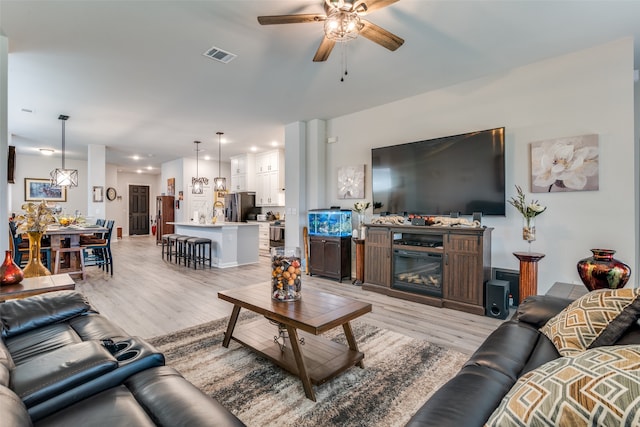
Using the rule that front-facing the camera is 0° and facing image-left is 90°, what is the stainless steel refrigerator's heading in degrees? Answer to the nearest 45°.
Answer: approximately 45°

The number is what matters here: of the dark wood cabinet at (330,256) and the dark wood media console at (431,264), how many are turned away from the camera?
0

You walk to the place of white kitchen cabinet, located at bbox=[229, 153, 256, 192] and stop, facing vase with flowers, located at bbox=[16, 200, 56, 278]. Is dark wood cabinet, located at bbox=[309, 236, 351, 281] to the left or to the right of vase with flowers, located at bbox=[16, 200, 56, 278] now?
left

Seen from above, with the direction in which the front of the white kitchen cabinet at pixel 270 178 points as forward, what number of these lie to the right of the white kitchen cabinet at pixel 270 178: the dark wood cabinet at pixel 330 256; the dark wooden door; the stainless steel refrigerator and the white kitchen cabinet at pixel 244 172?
3

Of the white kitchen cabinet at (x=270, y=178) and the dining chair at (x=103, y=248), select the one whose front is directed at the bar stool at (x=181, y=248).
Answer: the white kitchen cabinet

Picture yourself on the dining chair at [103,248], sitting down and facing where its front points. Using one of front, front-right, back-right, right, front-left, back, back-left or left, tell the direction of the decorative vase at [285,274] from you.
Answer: left

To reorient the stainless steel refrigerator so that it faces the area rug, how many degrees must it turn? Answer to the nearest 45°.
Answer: approximately 45° to its left

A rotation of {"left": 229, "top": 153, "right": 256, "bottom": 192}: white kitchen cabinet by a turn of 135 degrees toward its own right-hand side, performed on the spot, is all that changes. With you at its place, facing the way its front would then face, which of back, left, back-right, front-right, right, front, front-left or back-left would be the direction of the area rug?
back

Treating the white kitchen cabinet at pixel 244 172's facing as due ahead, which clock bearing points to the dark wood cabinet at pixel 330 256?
The dark wood cabinet is roughly at 10 o'clock from the white kitchen cabinet.

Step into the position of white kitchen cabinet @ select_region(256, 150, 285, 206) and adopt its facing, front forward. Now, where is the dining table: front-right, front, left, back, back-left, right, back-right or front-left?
front

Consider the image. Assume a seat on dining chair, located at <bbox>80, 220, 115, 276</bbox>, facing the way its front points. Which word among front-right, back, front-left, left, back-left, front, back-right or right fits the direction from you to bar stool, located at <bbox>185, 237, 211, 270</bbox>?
back

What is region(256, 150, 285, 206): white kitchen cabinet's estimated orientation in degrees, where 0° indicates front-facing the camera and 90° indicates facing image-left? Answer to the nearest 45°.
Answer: approximately 45°

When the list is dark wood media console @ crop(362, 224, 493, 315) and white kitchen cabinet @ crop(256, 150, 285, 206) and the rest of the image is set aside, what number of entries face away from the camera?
0

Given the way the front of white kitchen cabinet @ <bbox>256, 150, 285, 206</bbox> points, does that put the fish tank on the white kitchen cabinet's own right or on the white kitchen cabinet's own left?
on the white kitchen cabinet's own left

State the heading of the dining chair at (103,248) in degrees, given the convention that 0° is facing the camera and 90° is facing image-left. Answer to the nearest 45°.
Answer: approximately 90°

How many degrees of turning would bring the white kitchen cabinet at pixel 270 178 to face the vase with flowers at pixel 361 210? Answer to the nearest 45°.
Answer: approximately 45° to its left
